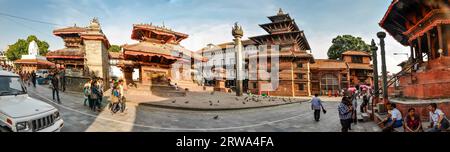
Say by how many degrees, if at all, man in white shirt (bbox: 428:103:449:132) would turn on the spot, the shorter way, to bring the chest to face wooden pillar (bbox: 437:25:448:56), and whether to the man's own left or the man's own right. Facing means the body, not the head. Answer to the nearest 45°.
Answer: approximately 135° to the man's own right

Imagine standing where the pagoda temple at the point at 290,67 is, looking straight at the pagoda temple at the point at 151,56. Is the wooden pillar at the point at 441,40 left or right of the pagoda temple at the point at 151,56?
left

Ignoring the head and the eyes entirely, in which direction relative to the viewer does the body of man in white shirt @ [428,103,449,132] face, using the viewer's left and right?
facing the viewer and to the left of the viewer

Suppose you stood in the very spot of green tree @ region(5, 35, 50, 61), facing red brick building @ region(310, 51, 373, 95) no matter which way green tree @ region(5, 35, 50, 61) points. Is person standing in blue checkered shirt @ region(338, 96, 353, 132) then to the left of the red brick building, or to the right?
right

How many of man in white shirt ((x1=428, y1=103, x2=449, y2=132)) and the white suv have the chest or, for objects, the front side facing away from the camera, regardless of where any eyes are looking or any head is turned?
0

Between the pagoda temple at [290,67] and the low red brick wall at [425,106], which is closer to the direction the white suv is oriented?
the low red brick wall
